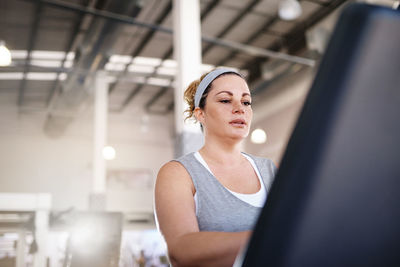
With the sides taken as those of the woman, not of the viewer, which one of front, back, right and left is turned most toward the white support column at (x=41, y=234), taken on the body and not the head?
back

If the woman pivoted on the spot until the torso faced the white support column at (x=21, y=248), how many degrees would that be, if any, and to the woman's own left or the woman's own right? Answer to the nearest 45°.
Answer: approximately 180°

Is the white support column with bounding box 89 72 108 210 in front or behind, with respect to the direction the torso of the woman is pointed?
behind

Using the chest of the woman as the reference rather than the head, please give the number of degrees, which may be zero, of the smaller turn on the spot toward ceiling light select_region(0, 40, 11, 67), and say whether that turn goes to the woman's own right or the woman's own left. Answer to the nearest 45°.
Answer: approximately 180°

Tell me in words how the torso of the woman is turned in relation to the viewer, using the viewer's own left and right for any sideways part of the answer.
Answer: facing the viewer and to the right of the viewer

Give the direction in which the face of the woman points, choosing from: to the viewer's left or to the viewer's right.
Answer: to the viewer's right

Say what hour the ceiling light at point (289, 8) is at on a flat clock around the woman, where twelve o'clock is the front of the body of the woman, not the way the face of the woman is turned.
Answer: The ceiling light is roughly at 8 o'clock from the woman.

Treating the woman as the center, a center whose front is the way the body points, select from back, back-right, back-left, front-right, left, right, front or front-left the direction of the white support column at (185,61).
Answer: back-left

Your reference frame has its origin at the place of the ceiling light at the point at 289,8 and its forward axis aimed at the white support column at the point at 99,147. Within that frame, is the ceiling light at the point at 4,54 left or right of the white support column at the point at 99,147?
left
